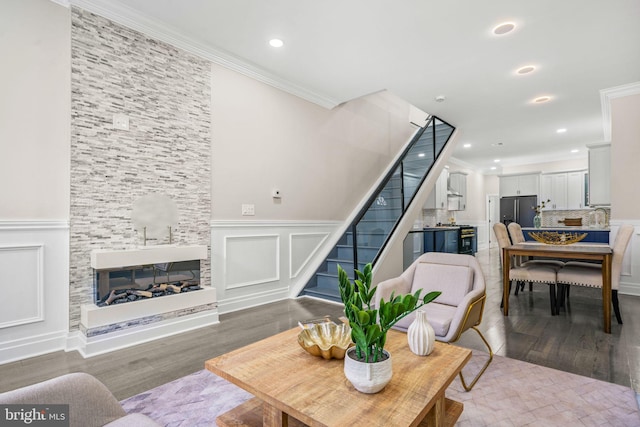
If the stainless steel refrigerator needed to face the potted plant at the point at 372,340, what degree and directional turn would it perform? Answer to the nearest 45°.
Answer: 0° — it already faces it

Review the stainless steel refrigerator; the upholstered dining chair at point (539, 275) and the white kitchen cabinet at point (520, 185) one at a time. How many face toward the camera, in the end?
2

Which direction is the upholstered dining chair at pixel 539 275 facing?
to the viewer's right

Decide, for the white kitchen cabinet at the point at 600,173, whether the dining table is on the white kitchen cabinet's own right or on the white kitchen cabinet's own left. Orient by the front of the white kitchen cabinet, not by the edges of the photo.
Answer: on the white kitchen cabinet's own left

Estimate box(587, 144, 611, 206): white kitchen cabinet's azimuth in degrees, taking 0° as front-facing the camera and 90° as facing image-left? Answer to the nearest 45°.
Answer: approximately 90°

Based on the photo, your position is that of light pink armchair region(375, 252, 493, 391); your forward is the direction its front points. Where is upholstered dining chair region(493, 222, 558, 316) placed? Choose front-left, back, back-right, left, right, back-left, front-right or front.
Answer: back

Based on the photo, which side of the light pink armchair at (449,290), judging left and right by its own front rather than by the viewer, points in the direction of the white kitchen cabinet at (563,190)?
back

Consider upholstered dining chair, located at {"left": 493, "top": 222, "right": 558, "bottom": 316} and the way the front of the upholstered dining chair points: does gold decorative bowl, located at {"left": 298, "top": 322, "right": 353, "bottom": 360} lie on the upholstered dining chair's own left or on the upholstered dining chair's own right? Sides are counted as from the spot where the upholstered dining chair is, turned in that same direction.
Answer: on the upholstered dining chair's own right

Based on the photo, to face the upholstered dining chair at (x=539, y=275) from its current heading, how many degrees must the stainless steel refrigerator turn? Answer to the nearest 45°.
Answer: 0° — it already faces it

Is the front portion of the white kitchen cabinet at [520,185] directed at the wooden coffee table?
yes

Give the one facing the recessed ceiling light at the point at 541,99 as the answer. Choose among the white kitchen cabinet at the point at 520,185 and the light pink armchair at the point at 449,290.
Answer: the white kitchen cabinet
